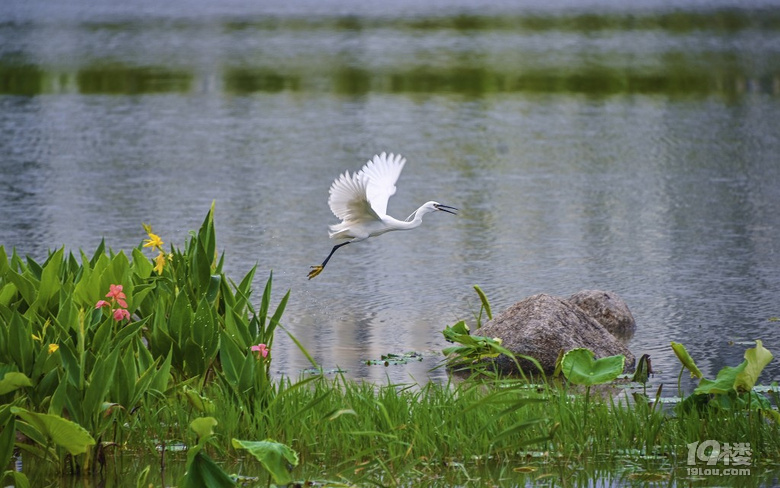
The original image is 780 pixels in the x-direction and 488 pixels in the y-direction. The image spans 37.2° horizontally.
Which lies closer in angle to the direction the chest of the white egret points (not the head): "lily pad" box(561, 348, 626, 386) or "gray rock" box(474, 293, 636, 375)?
the gray rock

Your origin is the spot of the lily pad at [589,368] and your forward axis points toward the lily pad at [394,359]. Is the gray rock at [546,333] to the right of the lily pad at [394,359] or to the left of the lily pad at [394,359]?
right

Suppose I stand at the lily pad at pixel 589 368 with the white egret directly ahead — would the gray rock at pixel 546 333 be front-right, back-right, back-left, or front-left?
front-right

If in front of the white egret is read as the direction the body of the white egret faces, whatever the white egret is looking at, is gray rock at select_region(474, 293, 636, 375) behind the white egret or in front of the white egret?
in front

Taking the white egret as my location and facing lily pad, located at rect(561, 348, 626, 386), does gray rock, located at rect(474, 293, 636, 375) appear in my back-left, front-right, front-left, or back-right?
front-left

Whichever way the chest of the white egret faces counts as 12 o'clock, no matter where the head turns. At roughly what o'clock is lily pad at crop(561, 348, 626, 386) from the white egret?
The lily pad is roughly at 2 o'clock from the white egret.

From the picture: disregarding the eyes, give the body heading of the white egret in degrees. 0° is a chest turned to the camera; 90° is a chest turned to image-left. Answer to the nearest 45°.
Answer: approximately 270°

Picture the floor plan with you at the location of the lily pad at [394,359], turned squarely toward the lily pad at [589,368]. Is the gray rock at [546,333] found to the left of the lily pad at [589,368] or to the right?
left
